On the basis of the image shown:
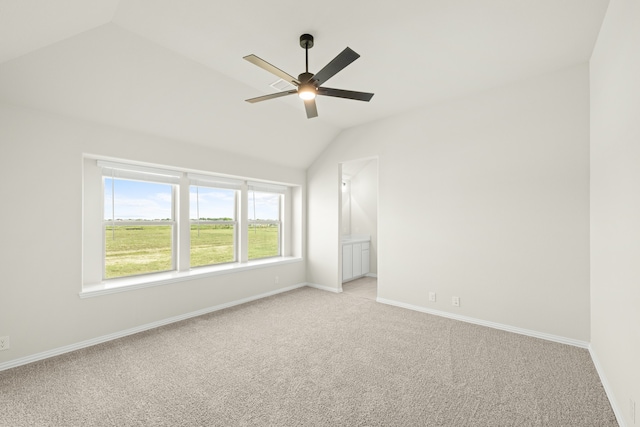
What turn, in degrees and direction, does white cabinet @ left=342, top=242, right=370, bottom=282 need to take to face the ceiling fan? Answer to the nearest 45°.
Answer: approximately 45° to its right

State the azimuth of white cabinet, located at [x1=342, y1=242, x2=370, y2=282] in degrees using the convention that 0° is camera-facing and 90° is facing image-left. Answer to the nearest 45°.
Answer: approximately 315°

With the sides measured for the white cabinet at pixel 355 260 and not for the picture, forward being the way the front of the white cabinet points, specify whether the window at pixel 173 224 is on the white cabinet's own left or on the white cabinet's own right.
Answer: on the white cabinet's own right

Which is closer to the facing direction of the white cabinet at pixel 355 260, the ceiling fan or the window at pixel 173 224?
the ceiling fan
